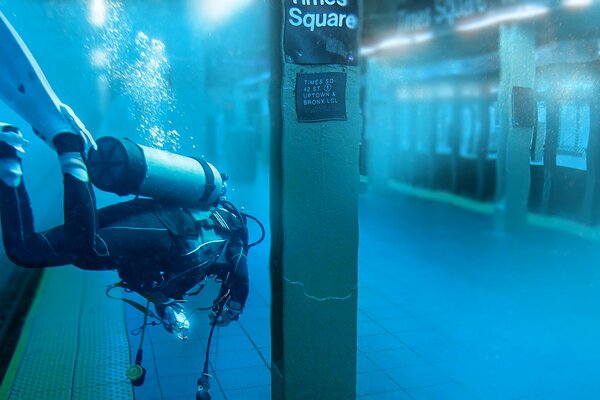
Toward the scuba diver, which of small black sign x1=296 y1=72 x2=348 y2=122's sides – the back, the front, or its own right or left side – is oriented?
right

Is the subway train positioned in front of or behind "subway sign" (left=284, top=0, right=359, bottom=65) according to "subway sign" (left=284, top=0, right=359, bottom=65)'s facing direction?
behind

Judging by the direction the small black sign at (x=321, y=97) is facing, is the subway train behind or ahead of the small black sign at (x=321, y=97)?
behind

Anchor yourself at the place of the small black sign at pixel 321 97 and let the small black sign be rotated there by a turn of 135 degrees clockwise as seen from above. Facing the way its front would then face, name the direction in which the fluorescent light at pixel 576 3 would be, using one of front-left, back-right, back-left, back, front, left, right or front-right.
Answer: right

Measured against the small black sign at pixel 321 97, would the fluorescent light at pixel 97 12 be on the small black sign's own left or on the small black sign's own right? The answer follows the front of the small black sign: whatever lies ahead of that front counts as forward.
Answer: on the small black sign's own right

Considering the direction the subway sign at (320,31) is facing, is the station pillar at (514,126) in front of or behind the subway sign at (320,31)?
behind

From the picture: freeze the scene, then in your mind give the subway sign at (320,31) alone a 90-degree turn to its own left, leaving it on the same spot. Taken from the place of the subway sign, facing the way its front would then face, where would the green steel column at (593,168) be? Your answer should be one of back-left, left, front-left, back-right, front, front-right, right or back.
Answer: front-left

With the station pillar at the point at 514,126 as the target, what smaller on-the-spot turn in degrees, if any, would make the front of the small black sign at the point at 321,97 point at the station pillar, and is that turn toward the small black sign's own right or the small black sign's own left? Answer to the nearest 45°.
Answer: approximately 135° to the small black sign's own left

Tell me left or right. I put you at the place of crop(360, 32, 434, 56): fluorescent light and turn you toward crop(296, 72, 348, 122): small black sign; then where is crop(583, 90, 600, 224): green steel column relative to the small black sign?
left

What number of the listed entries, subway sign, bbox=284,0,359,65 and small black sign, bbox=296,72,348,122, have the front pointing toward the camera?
2

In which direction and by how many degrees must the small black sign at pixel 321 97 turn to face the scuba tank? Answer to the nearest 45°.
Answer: approximately 45° to its right

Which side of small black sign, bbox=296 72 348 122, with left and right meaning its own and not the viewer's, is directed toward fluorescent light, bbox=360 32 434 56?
back

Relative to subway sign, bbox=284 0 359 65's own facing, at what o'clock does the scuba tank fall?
The scuba tank is roughly at 2 o'clock from the subway sign.

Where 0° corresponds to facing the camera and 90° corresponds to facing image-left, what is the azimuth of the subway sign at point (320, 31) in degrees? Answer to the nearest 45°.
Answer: approximately 0°

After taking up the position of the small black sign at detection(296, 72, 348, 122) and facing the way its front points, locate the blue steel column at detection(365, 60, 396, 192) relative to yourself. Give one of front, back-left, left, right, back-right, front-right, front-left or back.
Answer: back
